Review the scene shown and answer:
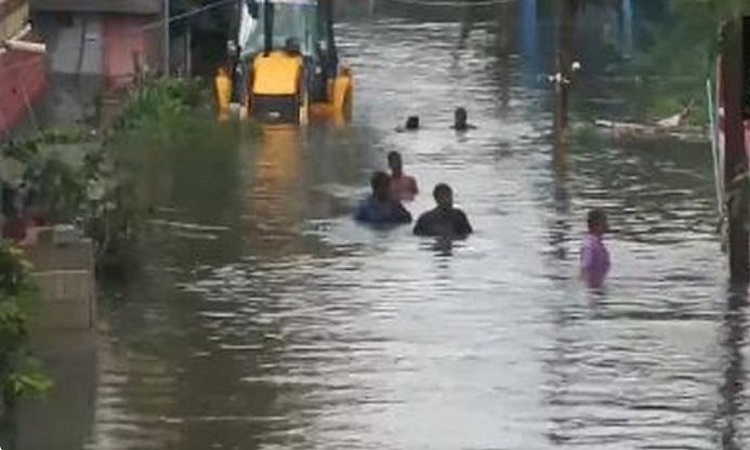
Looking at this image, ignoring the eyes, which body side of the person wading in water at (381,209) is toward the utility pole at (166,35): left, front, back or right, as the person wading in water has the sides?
front

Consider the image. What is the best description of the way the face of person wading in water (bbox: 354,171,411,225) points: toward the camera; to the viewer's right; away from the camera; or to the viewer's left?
away from the camera

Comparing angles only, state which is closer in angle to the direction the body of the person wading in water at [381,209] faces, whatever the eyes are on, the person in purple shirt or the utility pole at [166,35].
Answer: the utility pole

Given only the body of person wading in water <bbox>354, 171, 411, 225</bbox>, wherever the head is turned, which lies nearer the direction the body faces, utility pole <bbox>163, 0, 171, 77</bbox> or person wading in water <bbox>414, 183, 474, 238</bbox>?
the utility pole

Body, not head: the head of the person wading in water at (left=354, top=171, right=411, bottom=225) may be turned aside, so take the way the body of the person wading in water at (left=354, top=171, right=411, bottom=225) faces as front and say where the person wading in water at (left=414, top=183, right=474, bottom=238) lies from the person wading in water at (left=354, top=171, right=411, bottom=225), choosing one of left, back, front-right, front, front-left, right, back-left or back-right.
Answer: back-right

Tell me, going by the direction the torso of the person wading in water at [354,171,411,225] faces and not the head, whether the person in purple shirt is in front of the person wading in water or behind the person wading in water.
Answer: behind

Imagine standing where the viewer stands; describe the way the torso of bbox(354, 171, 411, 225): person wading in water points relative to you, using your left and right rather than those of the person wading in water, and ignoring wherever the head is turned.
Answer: facing away from the viewer

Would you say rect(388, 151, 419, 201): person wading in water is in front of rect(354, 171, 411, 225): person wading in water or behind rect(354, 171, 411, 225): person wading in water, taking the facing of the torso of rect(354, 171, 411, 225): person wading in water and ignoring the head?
in front
